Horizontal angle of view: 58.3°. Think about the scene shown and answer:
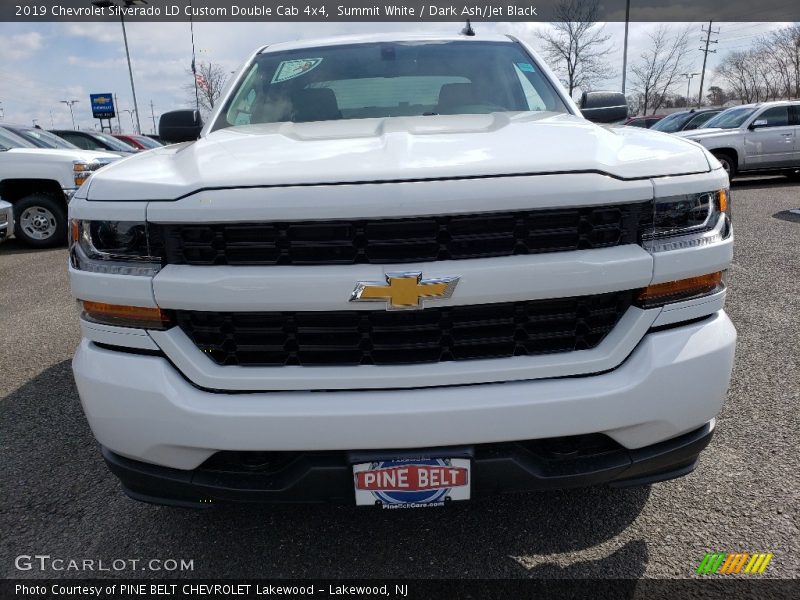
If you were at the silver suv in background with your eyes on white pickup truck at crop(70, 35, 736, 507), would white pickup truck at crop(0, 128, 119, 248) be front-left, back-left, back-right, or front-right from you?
front-right

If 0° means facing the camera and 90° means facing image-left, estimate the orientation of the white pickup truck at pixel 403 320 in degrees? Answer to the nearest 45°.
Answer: approximately 0°

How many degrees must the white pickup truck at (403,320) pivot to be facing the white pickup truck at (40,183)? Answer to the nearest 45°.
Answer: approximately 135° to its right

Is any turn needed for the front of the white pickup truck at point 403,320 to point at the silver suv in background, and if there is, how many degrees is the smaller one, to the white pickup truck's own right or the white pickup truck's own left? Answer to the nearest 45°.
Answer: approximately 135° to the white pickup truck's own left

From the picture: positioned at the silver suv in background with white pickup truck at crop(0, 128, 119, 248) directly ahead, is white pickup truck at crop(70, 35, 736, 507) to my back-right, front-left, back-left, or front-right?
front-left

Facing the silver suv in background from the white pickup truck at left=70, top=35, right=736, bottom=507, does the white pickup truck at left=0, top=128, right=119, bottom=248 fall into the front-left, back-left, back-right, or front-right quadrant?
front-left
